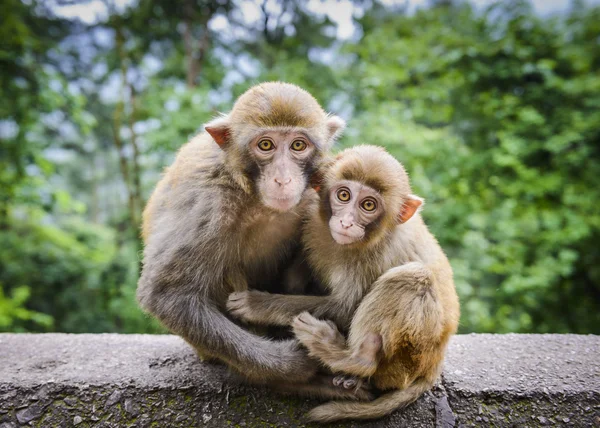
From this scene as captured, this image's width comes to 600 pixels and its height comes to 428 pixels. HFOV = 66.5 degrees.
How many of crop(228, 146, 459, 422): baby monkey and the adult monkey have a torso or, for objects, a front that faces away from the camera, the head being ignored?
0

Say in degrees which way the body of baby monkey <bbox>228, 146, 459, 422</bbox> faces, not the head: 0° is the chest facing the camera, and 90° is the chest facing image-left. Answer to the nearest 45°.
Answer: approximately 45°

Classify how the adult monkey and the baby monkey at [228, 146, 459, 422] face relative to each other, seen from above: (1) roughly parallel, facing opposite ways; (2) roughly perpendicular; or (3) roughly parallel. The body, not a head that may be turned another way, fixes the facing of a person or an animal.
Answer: roughly perpendicular

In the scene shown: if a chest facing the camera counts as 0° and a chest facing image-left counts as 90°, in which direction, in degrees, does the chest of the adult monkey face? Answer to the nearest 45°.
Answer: approximately 315°

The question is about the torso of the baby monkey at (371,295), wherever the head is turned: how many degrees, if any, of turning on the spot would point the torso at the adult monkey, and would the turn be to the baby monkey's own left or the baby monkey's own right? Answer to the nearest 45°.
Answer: approximately 45° to the baby monkey's own right

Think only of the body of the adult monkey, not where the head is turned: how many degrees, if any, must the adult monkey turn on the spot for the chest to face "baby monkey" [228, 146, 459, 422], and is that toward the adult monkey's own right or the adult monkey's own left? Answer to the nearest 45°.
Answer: approximately 45° to the adult monkey's own left
